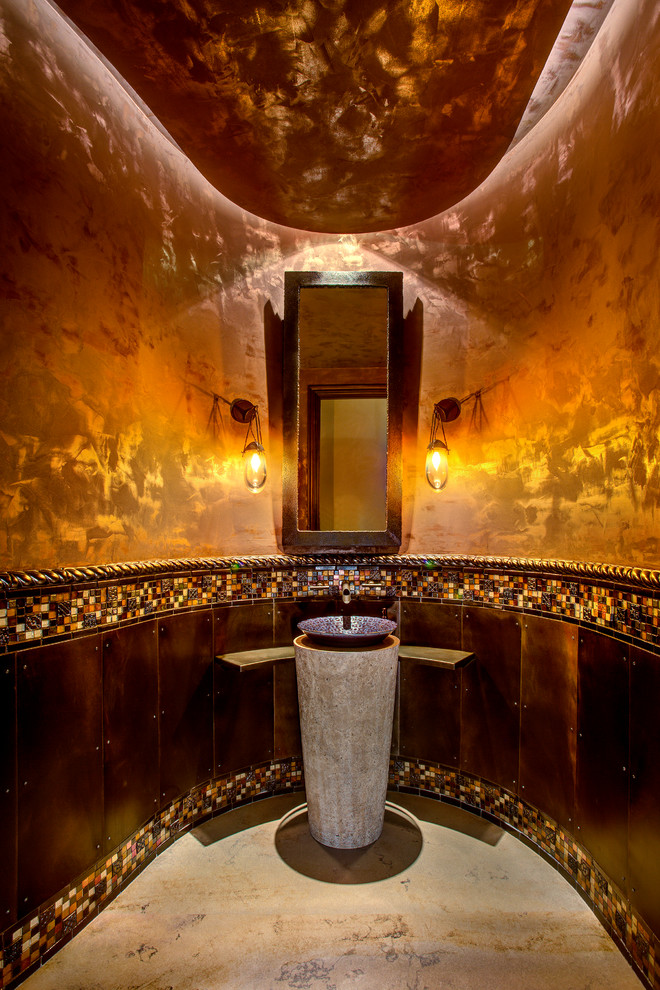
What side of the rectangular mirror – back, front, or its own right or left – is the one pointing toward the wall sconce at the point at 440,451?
left

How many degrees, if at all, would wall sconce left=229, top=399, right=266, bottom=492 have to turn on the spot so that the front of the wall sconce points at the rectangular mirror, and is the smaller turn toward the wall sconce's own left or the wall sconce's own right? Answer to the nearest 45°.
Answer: approximately 45° to the wall sconce's own left

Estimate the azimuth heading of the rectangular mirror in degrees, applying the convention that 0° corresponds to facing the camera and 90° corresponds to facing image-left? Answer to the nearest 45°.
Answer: approximately 0°

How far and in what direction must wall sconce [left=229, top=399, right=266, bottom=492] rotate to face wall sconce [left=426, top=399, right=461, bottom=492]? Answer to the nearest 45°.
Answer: approximately 45° to its left

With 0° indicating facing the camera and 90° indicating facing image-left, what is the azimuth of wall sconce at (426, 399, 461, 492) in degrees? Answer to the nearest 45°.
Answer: approximately 45°
